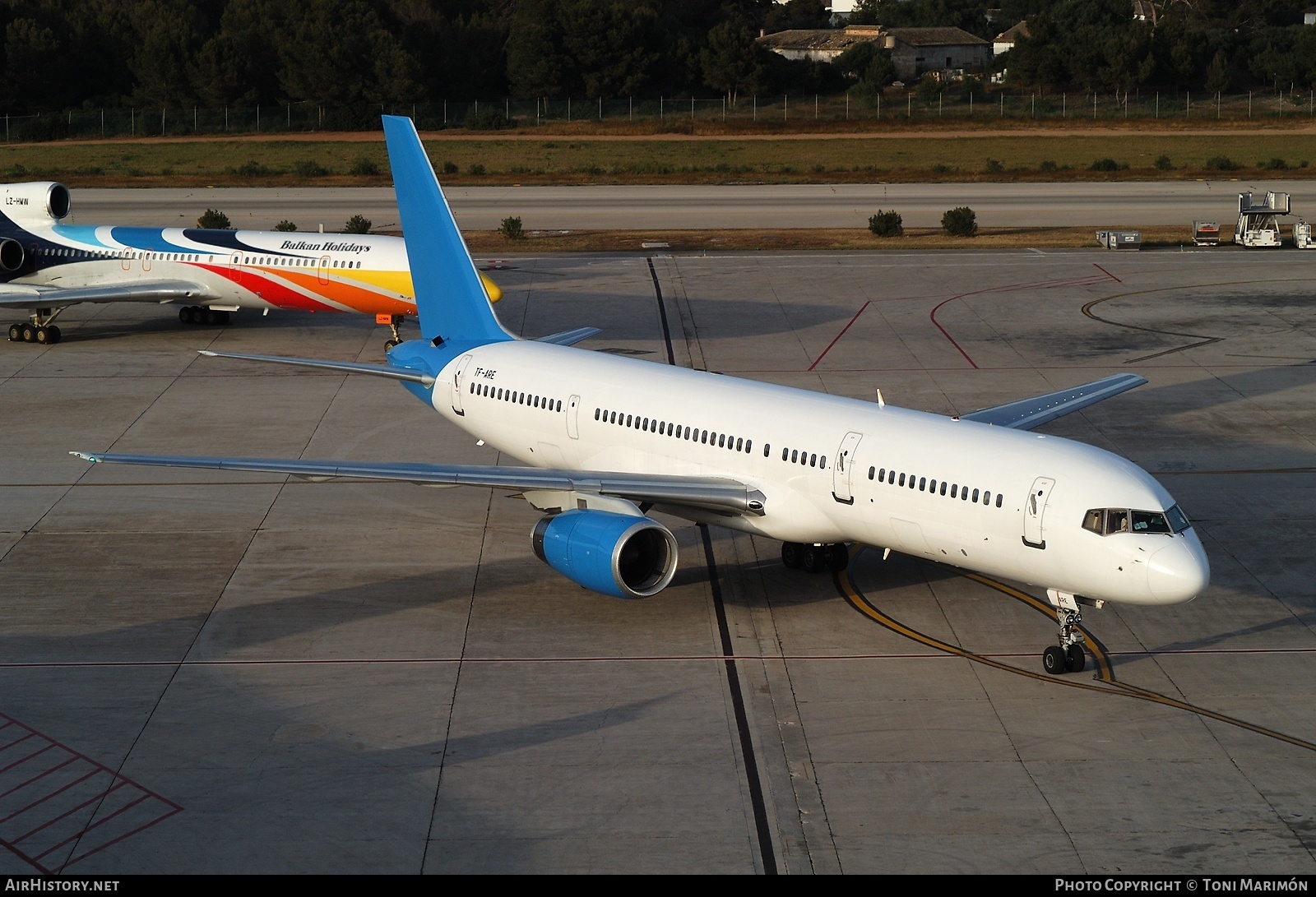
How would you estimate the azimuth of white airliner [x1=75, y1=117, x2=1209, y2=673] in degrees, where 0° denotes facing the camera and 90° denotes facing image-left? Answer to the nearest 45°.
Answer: approximately 315°

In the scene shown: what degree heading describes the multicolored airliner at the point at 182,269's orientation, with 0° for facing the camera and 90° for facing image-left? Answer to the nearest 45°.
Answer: approximately 315°

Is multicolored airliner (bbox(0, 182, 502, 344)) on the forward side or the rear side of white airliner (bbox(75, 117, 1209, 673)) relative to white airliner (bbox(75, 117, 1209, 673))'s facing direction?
on the rear side

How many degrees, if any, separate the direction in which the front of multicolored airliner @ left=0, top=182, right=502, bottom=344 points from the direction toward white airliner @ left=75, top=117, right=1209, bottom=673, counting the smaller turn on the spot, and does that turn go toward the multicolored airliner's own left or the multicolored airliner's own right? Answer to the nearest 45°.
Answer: approximately 45° to the multicolored airliner's own right

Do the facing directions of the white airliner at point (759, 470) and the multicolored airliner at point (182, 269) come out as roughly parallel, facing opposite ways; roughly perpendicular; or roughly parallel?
roughly parallel
